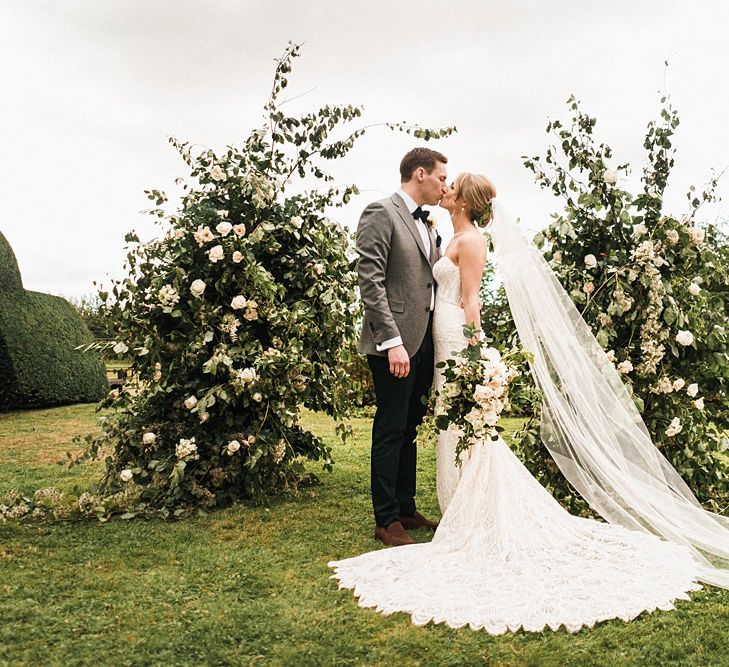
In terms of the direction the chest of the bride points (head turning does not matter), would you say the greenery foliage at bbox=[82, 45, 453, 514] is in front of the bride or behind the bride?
in front

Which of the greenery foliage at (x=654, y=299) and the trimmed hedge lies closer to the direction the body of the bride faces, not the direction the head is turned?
the trimmed hedge

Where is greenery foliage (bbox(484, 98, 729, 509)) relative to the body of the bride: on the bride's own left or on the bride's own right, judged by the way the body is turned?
on the bride's own right

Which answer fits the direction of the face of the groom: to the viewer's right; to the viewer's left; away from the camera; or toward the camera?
to the viewer's right

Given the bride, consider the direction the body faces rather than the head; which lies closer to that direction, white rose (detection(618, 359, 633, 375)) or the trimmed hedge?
the trimmed hedge

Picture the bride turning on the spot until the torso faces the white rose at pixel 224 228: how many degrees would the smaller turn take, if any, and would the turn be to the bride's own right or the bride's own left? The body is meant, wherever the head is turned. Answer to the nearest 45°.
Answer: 0° — they already face it

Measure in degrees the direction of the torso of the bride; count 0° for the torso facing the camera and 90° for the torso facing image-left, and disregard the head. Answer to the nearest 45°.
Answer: approximately 90°

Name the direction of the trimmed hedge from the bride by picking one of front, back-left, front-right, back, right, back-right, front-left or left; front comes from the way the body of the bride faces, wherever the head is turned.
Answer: front-right

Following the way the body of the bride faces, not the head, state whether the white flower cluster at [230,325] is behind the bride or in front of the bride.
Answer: in front
